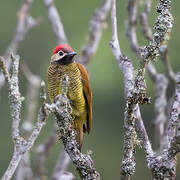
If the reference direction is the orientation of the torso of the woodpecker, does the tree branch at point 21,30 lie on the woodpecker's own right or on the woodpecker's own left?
on the woodpecker's own right

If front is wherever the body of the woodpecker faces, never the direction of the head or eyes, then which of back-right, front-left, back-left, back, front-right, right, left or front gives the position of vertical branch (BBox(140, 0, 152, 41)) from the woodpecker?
left

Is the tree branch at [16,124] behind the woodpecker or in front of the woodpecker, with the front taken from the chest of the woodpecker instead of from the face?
in front

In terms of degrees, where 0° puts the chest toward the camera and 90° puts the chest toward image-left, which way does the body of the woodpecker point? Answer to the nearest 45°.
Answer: approximately 45°
